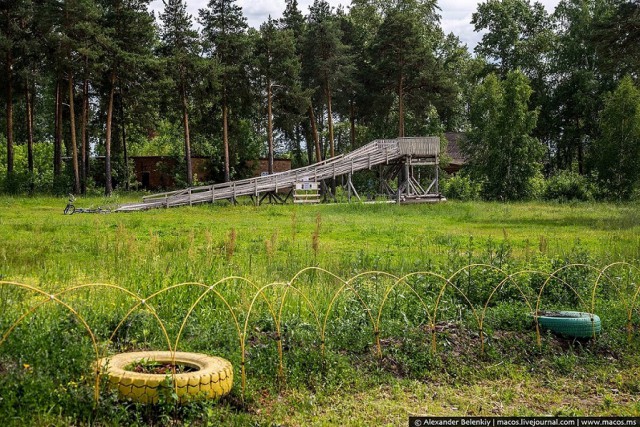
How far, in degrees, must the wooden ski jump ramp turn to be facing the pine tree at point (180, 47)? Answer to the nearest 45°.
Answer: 0° — it already faces it

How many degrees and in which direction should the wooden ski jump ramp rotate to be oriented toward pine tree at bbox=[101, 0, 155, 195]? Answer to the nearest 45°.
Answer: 0° — it already faces it

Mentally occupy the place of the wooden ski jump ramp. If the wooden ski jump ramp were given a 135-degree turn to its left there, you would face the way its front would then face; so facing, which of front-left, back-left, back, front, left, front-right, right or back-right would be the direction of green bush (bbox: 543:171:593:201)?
front-left

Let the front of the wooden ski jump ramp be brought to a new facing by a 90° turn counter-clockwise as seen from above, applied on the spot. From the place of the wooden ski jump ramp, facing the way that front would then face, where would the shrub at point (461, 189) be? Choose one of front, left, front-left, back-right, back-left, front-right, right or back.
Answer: back-left

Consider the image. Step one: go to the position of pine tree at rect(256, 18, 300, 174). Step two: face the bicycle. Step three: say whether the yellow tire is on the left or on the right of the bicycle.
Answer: left

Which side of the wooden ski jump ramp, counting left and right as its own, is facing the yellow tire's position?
left

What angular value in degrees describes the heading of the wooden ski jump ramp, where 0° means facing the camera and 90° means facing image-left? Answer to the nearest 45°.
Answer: approximately 90°

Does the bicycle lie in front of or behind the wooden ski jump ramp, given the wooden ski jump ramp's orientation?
in front
